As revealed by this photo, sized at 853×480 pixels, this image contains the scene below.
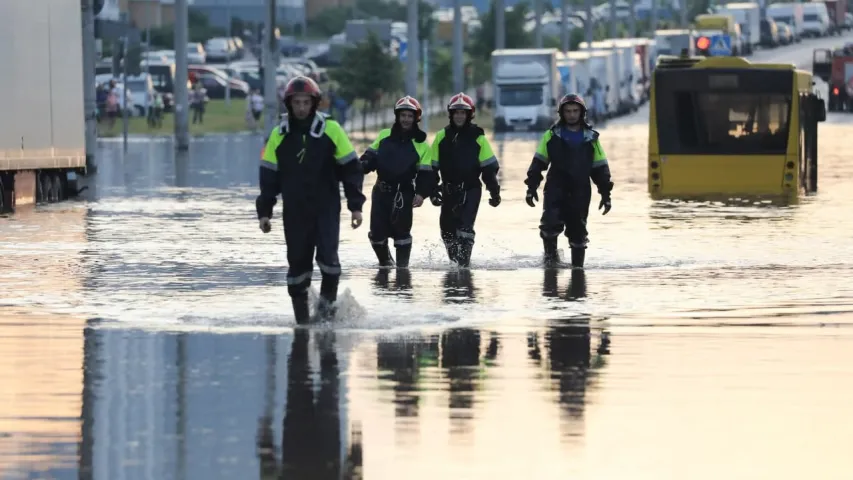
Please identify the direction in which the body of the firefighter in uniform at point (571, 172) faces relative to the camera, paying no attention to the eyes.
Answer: toward the camera

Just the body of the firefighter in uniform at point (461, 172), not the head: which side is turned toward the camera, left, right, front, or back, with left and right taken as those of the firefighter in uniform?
front

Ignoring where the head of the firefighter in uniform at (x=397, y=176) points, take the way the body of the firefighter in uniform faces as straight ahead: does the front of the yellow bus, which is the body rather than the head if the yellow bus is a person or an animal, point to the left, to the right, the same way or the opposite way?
the opposite way

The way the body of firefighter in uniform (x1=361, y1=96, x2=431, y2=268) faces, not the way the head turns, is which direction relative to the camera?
toward the camera

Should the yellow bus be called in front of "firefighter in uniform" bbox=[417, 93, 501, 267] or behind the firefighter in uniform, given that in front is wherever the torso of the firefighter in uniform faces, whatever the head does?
behind

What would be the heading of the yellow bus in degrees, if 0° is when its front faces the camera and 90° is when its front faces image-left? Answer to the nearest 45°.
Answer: approximately 180°

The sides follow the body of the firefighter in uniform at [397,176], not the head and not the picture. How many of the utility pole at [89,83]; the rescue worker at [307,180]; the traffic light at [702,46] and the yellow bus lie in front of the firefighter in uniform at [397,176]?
1

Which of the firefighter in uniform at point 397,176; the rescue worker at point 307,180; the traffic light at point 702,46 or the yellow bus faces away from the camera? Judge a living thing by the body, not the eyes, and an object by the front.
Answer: the yellow bus

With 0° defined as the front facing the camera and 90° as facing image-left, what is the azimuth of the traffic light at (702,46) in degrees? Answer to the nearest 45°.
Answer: approximately 0°

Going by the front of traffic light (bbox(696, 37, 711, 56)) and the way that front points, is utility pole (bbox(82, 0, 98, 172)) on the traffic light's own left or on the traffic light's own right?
on the traffic light's own right

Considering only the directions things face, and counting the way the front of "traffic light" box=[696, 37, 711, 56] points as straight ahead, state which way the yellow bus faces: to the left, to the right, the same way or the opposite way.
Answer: the opposite way
